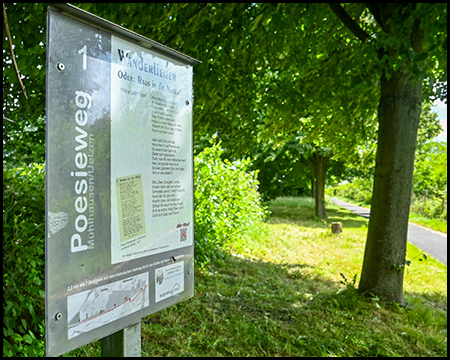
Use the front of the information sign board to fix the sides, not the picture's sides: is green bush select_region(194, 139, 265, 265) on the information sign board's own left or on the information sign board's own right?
on the information sign board's own left

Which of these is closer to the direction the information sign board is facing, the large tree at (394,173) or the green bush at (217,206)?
the large tree

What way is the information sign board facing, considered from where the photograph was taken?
facing the viewer and to the right of the viewer

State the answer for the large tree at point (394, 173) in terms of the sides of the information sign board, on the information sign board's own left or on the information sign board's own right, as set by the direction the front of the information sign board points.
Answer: on the information sign board's own left

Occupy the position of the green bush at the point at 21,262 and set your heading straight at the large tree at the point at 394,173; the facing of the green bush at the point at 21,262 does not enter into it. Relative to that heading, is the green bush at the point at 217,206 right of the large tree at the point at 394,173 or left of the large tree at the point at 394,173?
left

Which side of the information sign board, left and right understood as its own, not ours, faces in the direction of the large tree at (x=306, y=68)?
left

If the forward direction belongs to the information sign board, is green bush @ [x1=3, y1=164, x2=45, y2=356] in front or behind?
behind

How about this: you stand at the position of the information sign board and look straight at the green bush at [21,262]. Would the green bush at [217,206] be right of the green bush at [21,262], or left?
right

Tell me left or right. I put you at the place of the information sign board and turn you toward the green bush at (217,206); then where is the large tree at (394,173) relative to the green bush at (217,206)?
right
